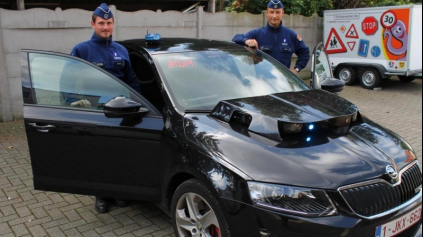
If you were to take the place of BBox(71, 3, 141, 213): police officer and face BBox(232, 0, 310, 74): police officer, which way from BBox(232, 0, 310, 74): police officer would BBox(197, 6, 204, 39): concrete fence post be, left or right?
left

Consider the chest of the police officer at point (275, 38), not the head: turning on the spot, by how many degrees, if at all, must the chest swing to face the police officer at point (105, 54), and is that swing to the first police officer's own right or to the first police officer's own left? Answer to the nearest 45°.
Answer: approximately 45° to the first police officer's own right

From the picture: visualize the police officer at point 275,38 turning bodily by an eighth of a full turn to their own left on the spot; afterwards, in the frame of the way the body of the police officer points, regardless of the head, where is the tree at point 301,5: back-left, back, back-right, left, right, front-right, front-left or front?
back-left

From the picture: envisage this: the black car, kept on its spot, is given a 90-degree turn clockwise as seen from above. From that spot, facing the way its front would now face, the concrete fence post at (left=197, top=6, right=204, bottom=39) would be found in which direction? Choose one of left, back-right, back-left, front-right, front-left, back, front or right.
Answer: back-right

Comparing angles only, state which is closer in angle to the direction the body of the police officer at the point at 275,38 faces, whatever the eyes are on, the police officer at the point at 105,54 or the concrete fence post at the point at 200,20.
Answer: the police officer

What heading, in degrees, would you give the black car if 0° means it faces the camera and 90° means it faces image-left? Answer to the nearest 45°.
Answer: approximately 315°

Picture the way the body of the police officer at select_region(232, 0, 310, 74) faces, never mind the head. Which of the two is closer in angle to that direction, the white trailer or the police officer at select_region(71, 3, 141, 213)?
the police officer

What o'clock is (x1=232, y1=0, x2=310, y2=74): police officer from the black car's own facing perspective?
The police officer is roughly at 8 o'clock from the black car.
